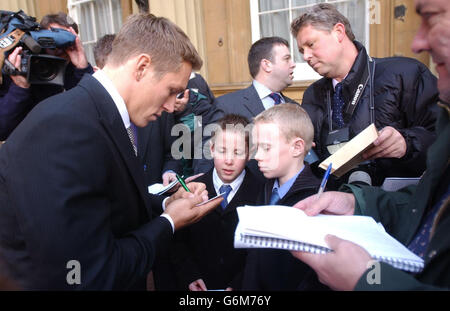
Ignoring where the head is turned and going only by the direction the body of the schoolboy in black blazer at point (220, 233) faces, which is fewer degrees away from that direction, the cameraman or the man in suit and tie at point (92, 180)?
the man in suit and tie

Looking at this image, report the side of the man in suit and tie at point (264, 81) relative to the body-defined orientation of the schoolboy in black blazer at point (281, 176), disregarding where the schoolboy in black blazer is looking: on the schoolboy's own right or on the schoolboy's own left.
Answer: on the schoolboy's own right

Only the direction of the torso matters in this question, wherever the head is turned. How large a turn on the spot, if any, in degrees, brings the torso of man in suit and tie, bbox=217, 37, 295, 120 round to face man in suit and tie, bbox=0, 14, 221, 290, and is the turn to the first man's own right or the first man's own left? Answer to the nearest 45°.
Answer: approximately 45° to the first man's own right

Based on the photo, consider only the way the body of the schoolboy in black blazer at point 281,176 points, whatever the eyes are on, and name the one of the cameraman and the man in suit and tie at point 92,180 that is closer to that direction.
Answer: the man in suit and tie

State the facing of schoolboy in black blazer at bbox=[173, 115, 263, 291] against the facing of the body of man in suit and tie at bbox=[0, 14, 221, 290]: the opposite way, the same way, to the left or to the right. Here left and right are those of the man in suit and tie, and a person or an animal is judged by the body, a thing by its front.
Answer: to the right

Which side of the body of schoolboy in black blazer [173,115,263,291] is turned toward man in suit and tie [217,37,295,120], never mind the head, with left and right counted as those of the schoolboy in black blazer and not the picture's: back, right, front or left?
back

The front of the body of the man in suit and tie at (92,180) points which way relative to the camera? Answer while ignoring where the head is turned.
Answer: to the viewer's right

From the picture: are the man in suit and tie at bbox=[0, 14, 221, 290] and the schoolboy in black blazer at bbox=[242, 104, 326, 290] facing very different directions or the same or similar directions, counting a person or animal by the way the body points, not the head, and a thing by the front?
very different directions

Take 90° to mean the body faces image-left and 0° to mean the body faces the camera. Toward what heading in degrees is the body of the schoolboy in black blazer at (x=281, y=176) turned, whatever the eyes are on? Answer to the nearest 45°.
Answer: approximately 45°

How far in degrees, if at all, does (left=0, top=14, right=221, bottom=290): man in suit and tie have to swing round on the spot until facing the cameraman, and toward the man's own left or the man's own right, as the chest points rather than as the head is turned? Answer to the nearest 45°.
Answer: approximately 90° to the man's own left
